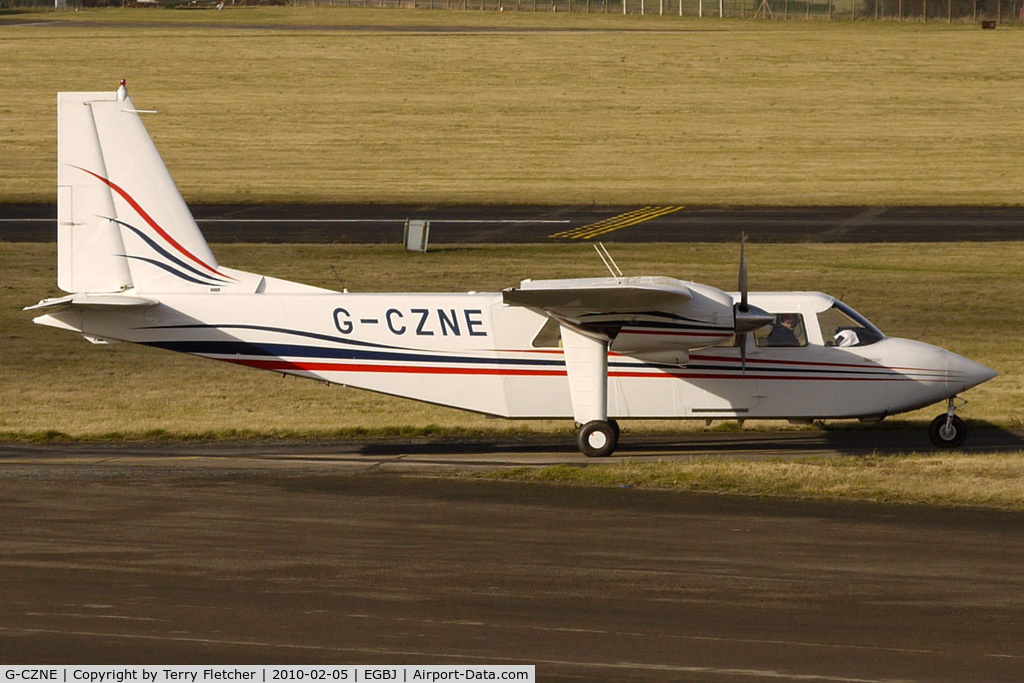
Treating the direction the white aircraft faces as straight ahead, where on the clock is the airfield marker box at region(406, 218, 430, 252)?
The airfield marker box is roughly at 9 o'clock from the white aircraft.

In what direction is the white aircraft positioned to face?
to the viewer's right
